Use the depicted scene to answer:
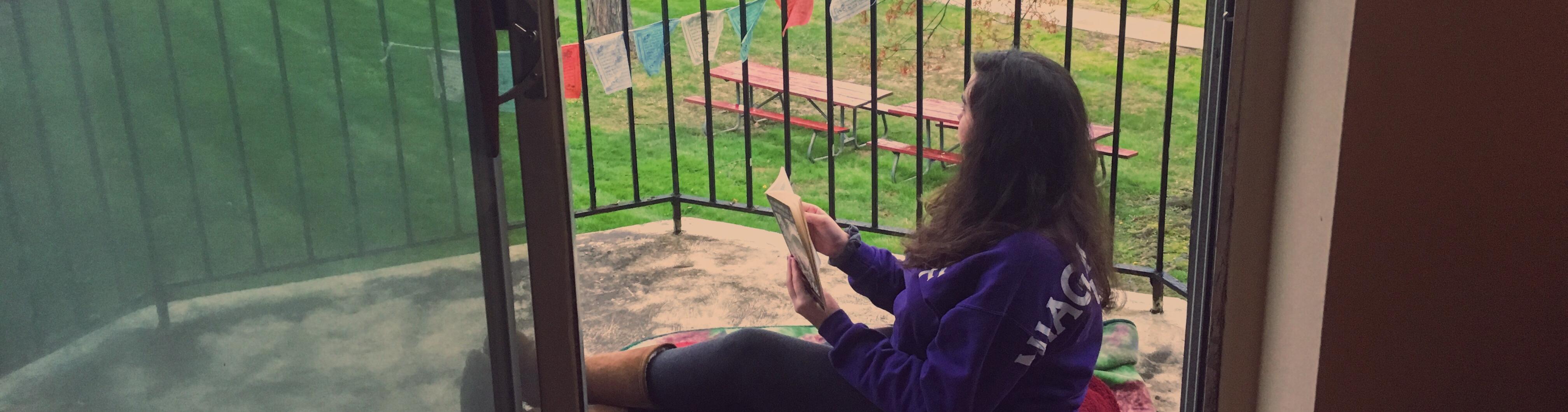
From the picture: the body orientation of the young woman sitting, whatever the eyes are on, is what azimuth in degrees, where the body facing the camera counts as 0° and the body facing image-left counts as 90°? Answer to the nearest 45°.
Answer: approximately 90°

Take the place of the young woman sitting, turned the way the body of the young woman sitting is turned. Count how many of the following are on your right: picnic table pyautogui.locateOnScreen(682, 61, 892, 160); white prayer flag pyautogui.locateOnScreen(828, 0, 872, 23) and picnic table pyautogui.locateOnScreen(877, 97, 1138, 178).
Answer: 3

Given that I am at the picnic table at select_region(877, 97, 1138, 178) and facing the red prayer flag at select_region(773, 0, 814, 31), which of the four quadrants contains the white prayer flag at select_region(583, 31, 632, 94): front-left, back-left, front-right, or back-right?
front-right

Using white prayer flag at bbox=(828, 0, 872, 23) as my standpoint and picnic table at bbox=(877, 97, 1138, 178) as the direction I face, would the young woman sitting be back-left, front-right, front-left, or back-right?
back-right

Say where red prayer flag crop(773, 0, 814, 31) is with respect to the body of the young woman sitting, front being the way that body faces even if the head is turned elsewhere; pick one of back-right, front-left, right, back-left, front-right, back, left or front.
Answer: right

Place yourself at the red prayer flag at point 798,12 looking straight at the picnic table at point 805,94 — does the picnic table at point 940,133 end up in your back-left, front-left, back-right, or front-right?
front-right

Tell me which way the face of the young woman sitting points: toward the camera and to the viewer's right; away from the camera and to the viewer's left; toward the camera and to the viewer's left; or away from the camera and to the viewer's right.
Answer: away from the camera and to the viewer's left

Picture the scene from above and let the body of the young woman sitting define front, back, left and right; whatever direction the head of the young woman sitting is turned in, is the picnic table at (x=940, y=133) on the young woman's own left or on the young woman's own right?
on the young woman's own right

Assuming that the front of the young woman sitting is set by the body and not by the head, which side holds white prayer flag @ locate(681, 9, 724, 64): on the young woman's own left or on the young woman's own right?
on the young woman's own right

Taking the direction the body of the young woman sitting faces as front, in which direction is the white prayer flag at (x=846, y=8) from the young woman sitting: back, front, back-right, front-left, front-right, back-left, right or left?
right
